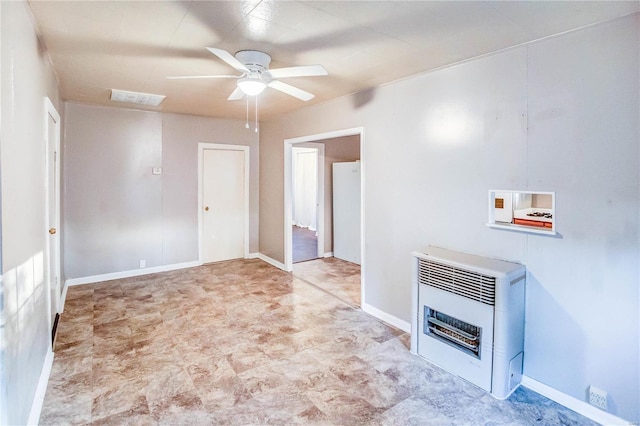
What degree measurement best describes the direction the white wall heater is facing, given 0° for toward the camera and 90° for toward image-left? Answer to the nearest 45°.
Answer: approximately 45°

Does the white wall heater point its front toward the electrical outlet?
no

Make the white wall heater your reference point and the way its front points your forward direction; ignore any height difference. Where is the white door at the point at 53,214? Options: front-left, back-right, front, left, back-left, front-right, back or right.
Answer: front-right

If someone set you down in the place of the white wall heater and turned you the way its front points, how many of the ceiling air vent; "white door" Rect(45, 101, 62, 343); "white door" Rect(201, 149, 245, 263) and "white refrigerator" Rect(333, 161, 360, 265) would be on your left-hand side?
0

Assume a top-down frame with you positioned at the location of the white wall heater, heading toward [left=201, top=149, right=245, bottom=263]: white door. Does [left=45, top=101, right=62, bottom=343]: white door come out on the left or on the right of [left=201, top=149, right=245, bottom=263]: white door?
left

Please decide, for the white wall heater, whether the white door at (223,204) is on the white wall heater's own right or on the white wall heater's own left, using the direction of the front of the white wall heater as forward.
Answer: on the white wall heater's own right

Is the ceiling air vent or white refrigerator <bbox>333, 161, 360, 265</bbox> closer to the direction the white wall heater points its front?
the ceiling air vent

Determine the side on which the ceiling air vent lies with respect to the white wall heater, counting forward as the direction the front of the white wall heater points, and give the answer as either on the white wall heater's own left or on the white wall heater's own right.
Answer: on the white wall heater's own right

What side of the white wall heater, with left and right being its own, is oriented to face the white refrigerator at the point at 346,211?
right
